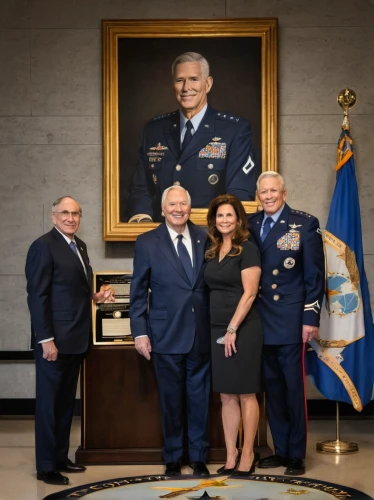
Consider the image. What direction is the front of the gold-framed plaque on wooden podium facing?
toward the camera

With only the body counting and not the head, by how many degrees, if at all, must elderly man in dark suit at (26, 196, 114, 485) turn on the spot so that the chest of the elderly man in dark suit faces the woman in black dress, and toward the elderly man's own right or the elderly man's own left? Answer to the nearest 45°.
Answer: approximately 45° to the elderly man's own left

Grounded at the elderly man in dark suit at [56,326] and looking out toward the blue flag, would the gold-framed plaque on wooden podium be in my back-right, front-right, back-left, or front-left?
front-left

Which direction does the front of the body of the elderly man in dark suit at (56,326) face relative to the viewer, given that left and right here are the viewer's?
facing the viewer and to the right of the viewer

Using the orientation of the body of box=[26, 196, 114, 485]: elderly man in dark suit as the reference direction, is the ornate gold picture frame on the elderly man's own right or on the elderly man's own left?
on the elderly man's own left

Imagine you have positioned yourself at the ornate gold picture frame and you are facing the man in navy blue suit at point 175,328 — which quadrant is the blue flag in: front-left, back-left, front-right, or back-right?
front-left

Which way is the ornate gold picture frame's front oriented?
toward the camera

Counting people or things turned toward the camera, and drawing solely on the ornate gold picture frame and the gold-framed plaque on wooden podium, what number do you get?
2

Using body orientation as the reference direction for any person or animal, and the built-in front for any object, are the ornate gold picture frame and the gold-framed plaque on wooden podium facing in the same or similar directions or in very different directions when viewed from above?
same or similar directions

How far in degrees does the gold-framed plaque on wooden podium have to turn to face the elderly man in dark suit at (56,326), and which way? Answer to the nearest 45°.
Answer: approximately 45° to its right

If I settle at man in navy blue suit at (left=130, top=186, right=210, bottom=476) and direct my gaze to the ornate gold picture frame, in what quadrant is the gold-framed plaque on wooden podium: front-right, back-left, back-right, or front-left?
front-left

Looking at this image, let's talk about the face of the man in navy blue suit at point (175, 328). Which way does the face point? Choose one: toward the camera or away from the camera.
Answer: toward the camera

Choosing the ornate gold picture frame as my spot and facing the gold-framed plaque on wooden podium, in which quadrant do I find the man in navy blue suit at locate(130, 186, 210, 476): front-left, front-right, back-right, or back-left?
front-left
